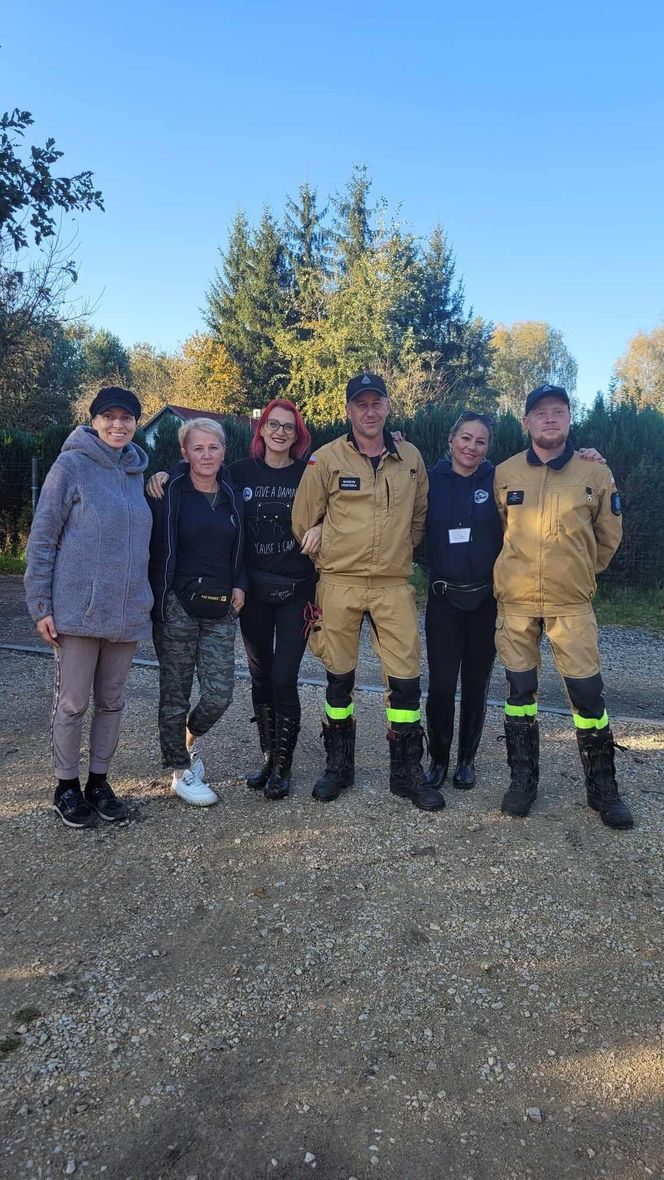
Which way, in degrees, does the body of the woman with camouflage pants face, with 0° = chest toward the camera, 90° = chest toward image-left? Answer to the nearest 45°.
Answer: approximately 0°

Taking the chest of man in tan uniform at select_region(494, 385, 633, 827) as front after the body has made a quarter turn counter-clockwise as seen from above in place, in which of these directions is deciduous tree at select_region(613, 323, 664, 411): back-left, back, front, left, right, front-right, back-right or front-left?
left

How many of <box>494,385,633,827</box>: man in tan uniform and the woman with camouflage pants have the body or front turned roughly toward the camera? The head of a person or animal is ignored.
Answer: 2

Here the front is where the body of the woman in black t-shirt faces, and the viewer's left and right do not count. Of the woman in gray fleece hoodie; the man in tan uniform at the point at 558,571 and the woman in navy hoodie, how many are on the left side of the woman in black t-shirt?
2

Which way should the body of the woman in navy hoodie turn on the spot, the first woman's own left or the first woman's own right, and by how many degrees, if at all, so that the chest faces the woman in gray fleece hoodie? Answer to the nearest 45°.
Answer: approximately 45° to the first woman's own right

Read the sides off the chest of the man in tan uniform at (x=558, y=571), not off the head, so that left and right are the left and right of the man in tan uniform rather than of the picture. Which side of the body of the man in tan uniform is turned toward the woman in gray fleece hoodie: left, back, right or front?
right
